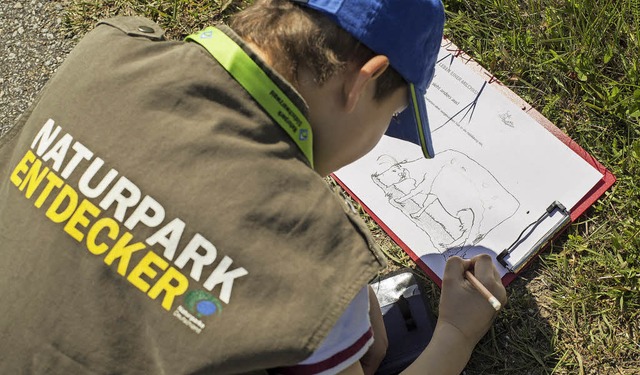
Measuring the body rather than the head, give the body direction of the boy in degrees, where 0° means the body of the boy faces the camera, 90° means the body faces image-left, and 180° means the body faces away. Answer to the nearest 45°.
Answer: approximately 225°

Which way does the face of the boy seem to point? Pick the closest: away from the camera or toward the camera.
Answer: away from the camera
